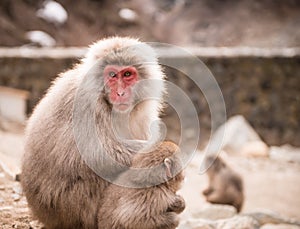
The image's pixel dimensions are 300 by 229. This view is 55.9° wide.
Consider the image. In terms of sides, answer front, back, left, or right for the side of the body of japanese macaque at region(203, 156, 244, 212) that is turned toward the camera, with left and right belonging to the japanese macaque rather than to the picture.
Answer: left

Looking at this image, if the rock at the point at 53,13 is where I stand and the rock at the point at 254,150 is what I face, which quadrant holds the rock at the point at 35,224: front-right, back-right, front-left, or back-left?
front-right

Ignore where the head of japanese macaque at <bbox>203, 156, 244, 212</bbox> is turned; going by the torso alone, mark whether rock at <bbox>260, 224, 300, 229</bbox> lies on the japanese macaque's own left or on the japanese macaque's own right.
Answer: on the japanese macaque's own left

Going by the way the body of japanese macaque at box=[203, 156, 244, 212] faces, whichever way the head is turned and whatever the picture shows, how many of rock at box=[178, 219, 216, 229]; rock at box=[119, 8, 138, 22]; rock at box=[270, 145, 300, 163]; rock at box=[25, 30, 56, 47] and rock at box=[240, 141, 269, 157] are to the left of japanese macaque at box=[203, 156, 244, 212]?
1

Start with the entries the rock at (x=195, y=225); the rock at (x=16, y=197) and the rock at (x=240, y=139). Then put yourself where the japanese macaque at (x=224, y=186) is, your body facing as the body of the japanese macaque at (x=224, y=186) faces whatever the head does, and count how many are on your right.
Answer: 1

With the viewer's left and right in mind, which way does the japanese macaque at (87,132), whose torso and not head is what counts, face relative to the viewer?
facing the viewer and to the right of the viewer
